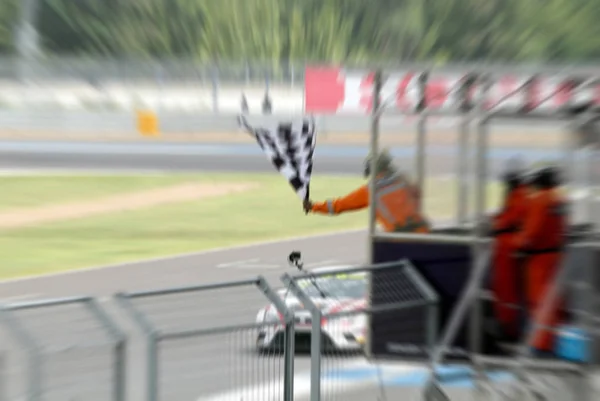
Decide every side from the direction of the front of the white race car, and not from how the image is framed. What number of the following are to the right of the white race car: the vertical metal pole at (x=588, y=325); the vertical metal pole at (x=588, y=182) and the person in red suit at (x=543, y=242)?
0

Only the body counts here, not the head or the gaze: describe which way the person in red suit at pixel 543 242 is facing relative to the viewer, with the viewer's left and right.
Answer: facing away from the viewer and to the left of the viewer

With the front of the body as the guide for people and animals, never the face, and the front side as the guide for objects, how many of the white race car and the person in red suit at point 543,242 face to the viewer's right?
0

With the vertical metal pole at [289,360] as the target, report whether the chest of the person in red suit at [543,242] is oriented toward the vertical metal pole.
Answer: no

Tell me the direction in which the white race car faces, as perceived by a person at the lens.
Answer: facing the viewer and to the left of the viewer

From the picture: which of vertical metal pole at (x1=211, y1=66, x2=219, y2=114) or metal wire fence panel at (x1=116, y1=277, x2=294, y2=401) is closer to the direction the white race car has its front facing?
the metal wire fence panel

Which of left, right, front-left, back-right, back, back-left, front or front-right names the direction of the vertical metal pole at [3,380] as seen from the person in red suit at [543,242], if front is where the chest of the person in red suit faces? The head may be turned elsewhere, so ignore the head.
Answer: left
